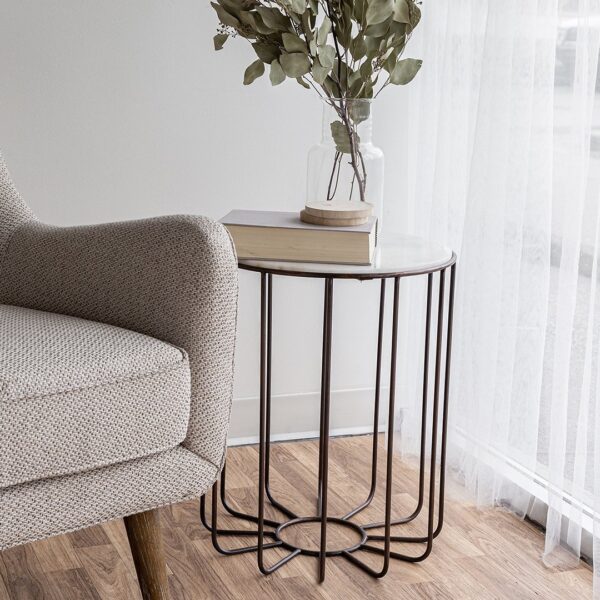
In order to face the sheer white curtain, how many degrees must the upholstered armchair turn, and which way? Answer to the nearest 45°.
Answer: approximately 90° to its left
